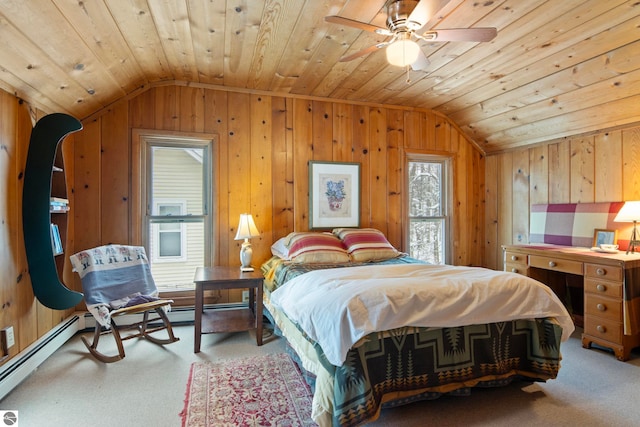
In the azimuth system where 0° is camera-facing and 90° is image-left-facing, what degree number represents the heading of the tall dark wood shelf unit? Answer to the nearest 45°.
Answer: approximately 270°

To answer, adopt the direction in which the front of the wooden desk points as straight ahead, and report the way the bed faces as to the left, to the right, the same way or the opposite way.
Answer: to the left

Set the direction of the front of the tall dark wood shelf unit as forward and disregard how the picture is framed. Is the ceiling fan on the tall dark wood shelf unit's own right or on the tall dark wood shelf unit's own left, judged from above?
on the tall dark wood shelf unit's own right

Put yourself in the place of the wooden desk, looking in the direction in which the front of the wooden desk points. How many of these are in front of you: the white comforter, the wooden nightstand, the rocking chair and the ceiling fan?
4

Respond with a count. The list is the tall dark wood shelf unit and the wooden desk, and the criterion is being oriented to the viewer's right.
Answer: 1

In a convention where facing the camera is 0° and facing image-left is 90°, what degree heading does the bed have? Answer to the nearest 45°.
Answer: approximately 315°

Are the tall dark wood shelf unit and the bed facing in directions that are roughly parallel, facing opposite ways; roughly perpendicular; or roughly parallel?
roughly perpendicular

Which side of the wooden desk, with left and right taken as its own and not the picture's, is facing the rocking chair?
front

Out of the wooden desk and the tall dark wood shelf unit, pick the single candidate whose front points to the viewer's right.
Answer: the tall dark wood shelf unit

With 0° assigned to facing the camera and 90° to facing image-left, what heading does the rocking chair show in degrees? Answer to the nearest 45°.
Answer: approximately 315°

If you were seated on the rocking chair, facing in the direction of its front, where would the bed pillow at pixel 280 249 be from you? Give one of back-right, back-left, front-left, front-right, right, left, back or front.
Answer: front-left

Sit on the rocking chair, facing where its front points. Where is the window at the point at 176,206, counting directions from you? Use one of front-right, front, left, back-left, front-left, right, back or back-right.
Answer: left

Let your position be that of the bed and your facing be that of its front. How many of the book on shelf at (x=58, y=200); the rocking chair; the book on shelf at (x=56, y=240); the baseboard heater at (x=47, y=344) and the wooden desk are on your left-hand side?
1

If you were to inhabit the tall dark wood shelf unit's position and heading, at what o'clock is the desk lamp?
The desk lamp is roughly at 1 o'clock from the tall dark wood shelf unit.

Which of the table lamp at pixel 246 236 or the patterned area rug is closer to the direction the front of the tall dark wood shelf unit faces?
the table lamp
